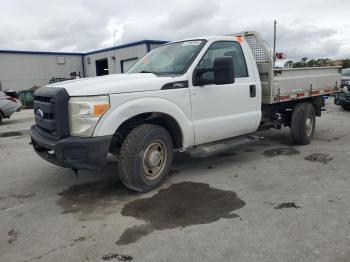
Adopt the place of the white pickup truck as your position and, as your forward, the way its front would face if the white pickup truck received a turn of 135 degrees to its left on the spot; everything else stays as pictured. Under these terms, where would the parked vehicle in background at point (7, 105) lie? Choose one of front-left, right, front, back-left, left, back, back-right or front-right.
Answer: back-left

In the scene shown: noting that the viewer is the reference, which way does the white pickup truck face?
facing the viewer and to the left of the viewer

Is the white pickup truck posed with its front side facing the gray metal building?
no
